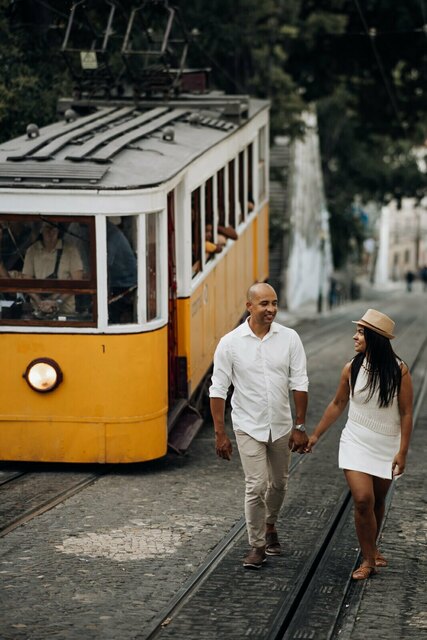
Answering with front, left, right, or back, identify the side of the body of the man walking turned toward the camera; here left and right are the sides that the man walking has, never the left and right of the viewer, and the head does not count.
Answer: front

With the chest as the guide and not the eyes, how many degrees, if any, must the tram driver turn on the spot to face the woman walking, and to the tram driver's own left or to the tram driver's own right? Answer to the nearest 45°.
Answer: approximately 45° to the tram driver's own left

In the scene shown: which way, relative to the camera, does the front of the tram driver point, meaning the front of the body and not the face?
toward the camera

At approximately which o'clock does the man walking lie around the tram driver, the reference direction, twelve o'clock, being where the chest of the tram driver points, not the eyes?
The man walking is roughly at 11 o'clock from the tram driver.

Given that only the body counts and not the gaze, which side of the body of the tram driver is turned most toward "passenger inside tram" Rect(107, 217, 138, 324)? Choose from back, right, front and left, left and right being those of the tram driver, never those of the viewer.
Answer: left

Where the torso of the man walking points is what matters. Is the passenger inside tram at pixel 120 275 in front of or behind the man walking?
behind

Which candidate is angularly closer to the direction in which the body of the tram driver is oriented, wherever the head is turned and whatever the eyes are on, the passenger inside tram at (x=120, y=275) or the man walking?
the man walking

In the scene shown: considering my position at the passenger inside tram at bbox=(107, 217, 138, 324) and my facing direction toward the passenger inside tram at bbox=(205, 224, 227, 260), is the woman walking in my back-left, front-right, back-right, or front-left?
back-right

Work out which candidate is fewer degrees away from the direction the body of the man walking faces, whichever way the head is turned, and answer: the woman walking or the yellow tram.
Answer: the woman walking

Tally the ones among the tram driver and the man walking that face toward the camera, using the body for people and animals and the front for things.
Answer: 2

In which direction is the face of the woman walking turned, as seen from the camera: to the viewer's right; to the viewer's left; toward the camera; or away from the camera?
to the viewer's left

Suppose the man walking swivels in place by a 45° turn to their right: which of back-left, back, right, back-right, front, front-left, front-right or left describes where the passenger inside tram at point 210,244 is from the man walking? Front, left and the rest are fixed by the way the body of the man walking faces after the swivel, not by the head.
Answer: back-right
